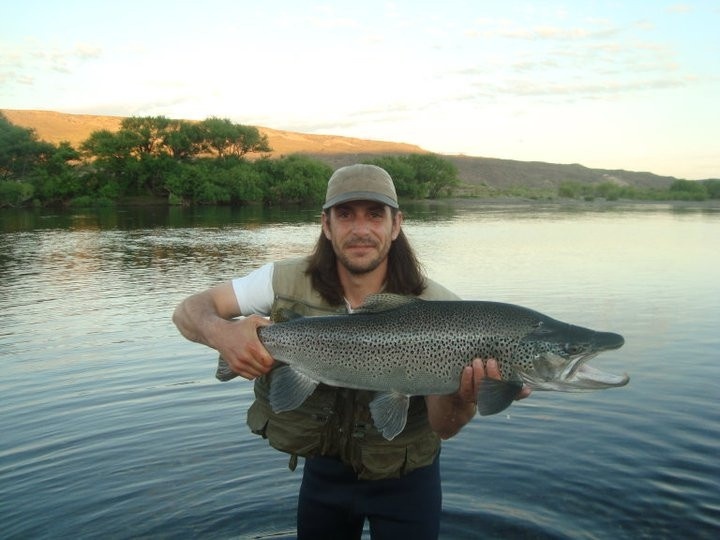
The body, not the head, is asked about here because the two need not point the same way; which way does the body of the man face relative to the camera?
toward the camera

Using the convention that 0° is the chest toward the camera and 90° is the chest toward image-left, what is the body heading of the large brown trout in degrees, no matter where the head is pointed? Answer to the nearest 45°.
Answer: approximately 270°
